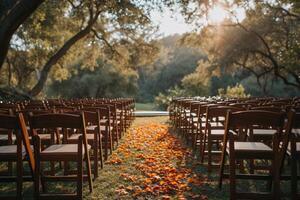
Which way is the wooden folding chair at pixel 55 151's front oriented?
away from the camera

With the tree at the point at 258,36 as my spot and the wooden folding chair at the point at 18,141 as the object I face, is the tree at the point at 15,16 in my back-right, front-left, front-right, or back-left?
front-right

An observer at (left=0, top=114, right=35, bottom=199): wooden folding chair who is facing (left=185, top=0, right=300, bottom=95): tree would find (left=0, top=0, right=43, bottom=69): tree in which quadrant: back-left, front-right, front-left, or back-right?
front-left

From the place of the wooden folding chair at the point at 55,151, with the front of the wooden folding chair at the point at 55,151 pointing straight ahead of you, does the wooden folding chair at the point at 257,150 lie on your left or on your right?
on your right

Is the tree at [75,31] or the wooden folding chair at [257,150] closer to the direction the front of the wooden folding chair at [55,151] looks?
the tree

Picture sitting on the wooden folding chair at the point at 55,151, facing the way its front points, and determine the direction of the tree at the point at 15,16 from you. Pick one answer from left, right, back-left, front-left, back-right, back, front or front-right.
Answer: front

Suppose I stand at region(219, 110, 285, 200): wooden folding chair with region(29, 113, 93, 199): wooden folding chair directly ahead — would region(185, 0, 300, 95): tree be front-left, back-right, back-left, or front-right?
back-right

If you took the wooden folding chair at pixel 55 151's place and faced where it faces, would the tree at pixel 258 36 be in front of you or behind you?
in front

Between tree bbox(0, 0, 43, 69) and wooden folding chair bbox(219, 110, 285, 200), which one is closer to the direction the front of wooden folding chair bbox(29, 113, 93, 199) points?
the tree

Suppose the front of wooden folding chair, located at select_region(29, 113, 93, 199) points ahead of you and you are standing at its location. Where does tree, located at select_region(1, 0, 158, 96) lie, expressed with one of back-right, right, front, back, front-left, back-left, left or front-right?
front

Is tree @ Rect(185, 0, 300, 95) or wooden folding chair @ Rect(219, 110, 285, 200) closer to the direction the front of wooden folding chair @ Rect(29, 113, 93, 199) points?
the tree
